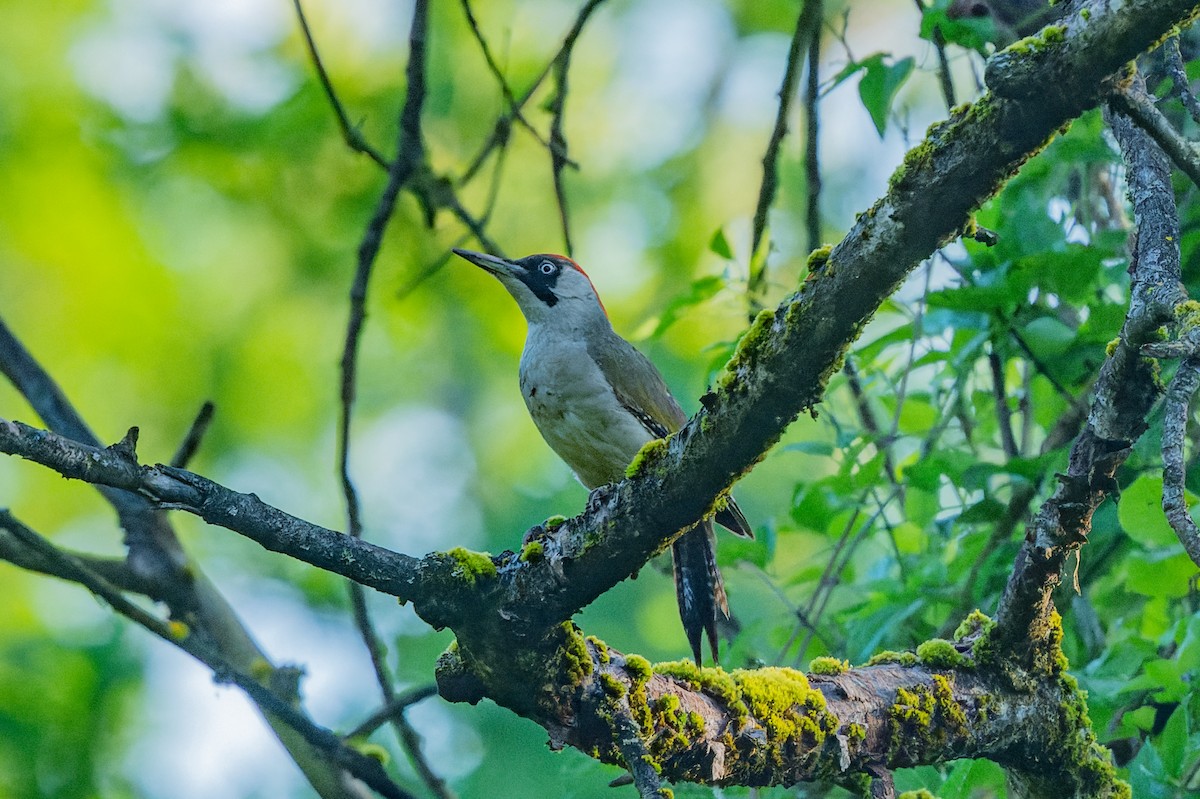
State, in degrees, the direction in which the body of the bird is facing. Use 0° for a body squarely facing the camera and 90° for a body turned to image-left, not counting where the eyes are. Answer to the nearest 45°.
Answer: approximately 45°

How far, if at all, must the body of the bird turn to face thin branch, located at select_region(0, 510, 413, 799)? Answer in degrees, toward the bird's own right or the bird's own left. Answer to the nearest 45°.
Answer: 0° — it already faces it

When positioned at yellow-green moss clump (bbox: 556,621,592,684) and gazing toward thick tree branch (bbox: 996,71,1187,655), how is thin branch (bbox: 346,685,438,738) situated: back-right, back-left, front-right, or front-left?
back-left

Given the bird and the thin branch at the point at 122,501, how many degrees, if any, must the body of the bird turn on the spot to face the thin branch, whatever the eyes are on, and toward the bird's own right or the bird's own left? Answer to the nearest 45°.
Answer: approximately 45° to the bird's own right

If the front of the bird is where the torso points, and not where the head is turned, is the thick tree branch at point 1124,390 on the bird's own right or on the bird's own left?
on the bird's own left
